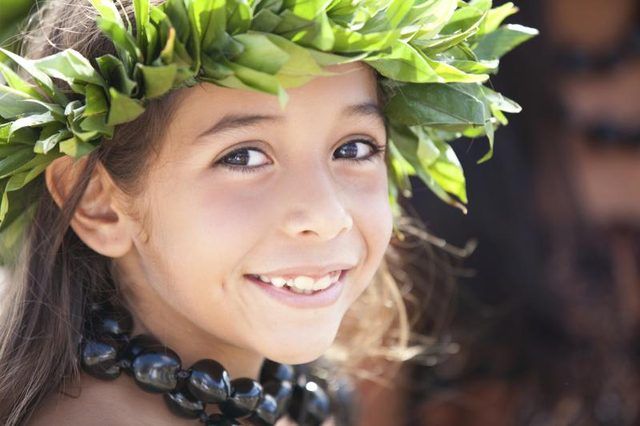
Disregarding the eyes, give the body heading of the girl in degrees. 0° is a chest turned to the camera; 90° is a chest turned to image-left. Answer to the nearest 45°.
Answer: approximately 315°
